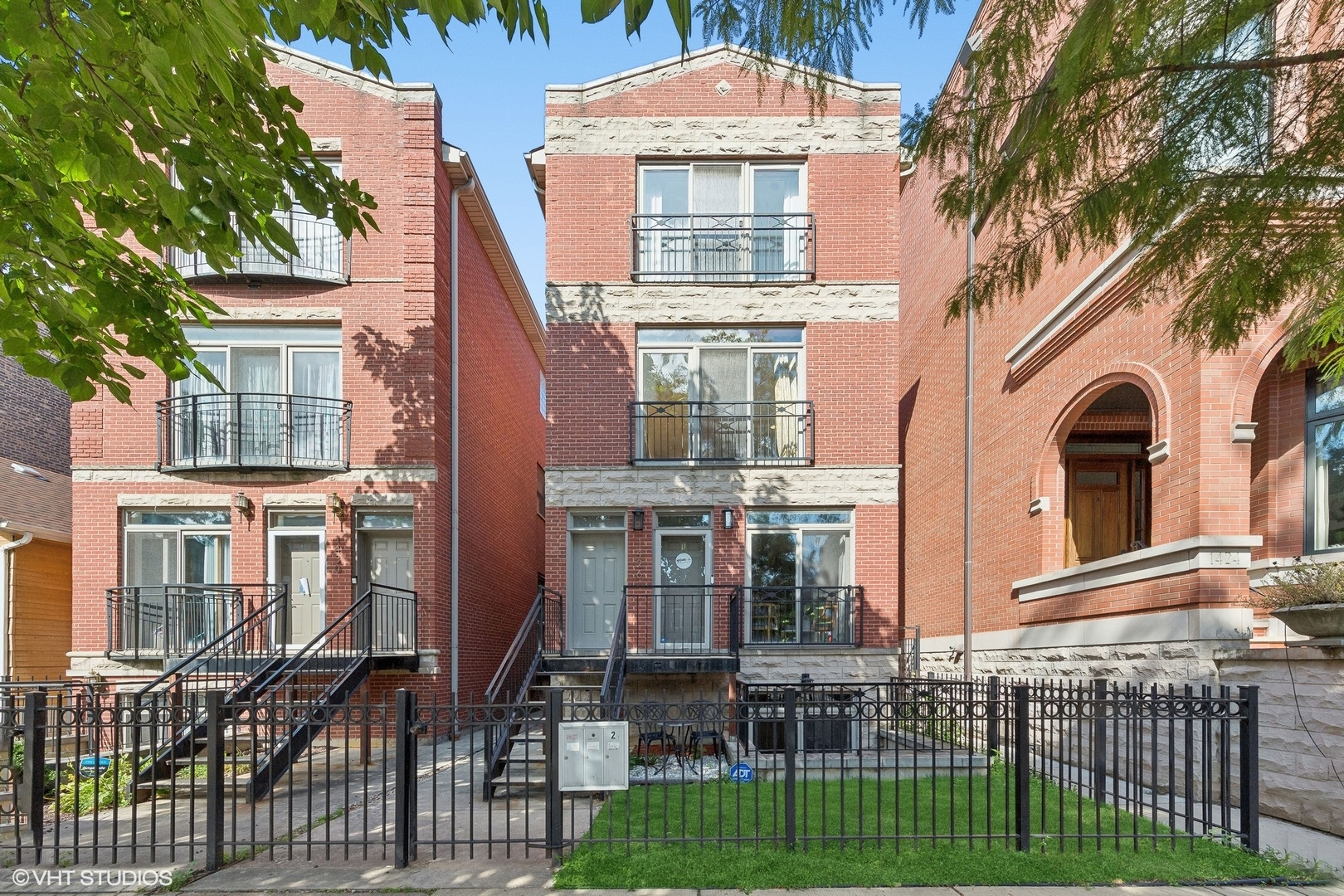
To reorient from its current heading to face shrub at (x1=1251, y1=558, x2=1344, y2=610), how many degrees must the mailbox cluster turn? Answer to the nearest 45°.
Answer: approximately 90° to its left

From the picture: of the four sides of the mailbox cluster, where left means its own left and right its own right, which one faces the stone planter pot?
left

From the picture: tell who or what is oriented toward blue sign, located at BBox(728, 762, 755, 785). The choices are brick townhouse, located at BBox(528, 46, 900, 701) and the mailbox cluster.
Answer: the brick townhouse

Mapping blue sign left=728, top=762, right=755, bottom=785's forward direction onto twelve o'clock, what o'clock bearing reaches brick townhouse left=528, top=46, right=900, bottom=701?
The brick townhouse is roughly at 6 o'clock from the blue sign.

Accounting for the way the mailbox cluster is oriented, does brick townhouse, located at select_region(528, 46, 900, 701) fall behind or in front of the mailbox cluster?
behind

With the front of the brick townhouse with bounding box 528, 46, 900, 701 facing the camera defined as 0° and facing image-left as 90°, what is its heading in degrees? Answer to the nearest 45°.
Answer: approximately 0°

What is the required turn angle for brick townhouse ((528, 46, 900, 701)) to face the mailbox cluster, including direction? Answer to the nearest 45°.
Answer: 0° — it already faces it
